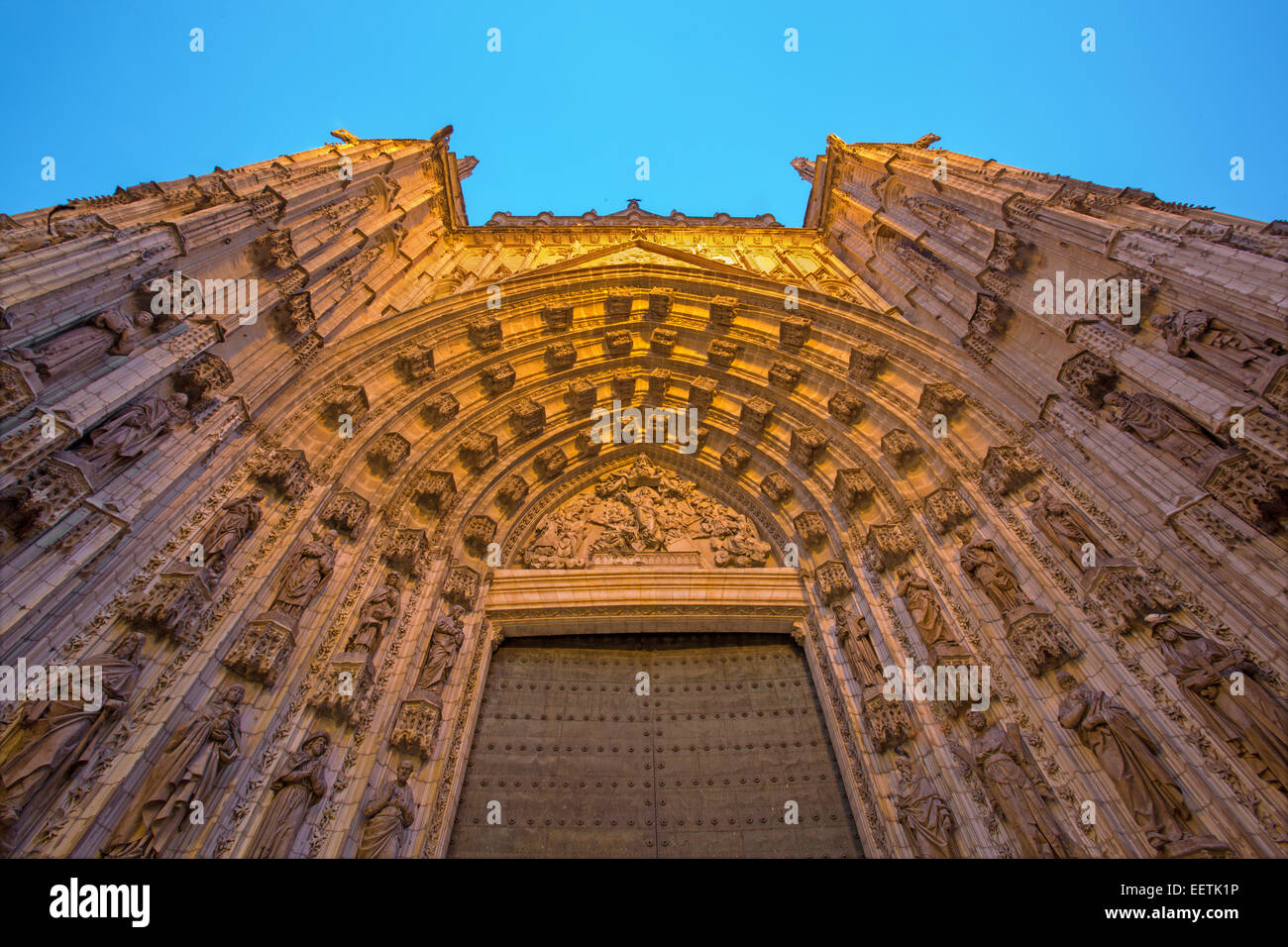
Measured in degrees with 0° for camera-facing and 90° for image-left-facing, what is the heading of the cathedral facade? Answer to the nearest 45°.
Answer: approximately 0°
